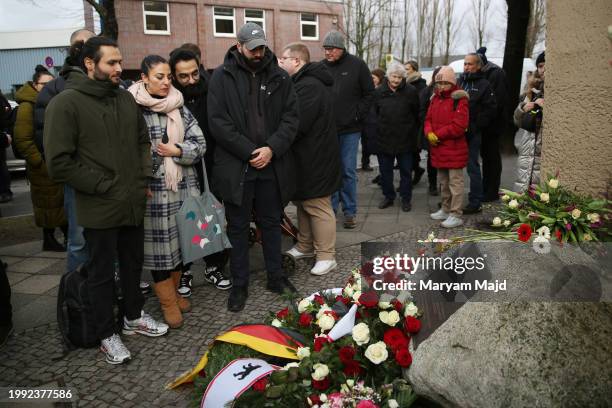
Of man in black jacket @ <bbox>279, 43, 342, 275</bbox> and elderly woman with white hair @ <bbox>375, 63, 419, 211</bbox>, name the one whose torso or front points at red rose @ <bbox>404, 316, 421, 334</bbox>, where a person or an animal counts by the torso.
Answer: the elderly woman with white hair

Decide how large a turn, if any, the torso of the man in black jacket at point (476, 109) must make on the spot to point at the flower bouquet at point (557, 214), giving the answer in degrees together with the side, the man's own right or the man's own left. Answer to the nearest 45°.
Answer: approximately 45° to the man's own left

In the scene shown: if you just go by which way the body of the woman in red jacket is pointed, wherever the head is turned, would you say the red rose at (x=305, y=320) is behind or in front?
in front

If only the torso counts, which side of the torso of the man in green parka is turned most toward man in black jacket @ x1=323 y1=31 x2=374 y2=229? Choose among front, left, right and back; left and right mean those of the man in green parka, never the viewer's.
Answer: left

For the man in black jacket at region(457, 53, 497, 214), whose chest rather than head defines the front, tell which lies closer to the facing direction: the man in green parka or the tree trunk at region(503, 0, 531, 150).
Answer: the man in green parka

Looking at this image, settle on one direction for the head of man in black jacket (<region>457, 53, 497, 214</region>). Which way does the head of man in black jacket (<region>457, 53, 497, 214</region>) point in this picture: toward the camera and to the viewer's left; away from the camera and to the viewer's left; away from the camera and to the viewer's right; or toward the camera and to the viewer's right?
toward the camera and to the viewer's left

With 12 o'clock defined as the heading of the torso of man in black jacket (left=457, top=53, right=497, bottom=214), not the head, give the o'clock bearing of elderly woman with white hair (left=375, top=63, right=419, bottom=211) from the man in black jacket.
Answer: The elderly woman with white hair is roughly at 2 o'clock from the man in black jacket.

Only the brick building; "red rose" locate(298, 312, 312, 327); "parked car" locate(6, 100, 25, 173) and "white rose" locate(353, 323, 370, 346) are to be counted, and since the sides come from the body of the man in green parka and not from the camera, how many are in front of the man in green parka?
2

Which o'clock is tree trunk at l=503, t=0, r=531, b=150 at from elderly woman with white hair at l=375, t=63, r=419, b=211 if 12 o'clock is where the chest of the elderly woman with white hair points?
The tree trunk is roughly at 7 o'clock from the elderly woman with white hair.

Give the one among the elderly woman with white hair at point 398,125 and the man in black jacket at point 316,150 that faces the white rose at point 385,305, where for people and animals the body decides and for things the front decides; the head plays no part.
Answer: the elderly woman with white hair
